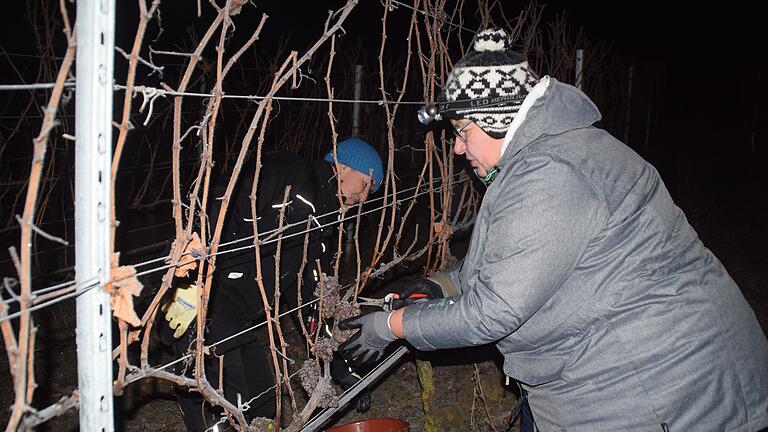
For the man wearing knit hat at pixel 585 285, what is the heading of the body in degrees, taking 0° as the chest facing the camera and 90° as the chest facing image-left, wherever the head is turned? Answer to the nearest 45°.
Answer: approximately 90°

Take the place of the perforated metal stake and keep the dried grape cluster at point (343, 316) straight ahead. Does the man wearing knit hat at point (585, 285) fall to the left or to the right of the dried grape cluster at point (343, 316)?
right

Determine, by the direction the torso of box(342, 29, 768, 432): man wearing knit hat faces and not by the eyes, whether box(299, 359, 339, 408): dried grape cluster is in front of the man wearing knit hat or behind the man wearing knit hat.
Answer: in front

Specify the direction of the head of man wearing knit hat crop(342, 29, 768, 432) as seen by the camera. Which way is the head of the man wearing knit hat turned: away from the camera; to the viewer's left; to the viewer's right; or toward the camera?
to the viewer's left

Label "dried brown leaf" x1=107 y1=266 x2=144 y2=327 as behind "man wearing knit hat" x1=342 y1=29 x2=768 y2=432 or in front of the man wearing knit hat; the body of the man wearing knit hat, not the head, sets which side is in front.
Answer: in front

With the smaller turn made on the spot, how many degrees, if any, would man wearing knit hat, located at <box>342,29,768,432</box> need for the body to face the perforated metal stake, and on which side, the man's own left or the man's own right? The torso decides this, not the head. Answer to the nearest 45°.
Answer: approximately 45° to the man's own left
